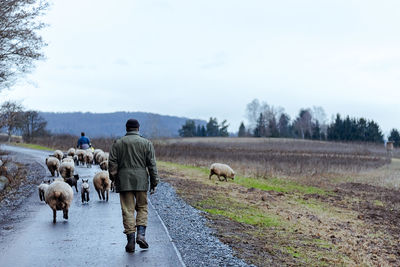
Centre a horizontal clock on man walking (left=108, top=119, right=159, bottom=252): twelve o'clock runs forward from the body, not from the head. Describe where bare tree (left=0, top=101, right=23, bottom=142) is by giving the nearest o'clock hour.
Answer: The bare tree is roughly at 11 o'clock from the man walking.

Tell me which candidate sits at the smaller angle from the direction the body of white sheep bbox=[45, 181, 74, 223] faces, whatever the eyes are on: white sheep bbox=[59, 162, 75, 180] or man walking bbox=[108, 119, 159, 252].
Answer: the white sheep

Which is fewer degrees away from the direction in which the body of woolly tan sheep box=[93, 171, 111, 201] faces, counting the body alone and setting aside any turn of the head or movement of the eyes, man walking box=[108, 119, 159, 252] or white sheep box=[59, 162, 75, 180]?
the white sheep

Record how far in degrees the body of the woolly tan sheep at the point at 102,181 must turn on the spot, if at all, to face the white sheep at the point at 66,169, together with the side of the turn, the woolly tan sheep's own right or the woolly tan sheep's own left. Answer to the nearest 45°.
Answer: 0° — it already faces it

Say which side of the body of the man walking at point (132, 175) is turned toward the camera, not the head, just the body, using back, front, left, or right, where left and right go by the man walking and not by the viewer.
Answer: back

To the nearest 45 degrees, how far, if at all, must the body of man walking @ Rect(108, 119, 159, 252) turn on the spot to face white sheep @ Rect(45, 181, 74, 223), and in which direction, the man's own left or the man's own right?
approximately 45° to the man's own left

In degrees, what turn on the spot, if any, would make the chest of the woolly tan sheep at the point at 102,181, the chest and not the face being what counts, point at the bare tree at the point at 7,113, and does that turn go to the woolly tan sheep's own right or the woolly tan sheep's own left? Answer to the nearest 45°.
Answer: approximately 45° to the woolly tan sheep's own left

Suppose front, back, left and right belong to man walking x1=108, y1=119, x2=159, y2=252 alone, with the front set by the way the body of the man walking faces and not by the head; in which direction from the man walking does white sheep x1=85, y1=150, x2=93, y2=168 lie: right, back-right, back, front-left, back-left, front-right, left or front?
front

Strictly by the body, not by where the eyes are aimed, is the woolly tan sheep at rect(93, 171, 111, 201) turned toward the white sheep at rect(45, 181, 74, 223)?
no

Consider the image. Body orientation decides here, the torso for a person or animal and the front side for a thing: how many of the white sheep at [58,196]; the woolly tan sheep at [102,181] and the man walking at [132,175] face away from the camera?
3

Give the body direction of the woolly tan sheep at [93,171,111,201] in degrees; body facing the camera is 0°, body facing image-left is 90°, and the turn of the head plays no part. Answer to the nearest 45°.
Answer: approximately 180°

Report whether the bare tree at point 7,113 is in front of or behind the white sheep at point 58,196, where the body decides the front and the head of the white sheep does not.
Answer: in front

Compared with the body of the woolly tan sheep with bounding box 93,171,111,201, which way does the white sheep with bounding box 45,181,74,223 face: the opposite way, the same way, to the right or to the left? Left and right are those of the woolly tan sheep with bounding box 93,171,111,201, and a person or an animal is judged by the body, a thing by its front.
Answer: the same way

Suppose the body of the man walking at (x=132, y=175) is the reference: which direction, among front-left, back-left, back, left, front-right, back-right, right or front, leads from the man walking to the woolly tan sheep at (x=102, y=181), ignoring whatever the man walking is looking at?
front

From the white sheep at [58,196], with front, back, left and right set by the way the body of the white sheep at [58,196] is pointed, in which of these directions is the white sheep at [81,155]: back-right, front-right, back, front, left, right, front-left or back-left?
front

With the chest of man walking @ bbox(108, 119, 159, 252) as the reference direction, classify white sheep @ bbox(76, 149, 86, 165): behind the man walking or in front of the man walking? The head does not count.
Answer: in front

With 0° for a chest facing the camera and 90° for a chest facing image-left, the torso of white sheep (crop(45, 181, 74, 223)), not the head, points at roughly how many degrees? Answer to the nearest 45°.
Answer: approximately 180°

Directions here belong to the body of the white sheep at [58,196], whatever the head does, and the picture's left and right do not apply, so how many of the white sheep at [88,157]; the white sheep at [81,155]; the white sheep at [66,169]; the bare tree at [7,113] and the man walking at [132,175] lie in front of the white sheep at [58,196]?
4

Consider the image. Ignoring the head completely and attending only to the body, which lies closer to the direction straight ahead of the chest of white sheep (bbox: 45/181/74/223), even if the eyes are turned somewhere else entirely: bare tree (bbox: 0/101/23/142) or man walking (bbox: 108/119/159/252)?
the bare tree
